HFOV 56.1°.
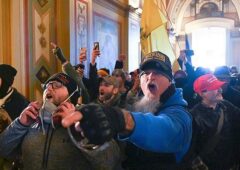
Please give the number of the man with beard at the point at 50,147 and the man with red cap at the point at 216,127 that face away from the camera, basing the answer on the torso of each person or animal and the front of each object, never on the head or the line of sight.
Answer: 0

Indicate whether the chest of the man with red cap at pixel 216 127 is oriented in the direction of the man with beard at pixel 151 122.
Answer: no

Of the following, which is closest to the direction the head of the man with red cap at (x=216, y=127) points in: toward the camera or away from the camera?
toward the camera

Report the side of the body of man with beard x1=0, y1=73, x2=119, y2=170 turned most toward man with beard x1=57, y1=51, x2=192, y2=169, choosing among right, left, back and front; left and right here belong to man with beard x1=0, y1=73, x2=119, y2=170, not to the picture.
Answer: left

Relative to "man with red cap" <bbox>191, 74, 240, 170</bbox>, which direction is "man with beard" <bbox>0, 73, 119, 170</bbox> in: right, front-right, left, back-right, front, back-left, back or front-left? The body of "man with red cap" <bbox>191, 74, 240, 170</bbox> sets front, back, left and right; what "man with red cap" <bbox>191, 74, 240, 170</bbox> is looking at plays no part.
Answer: right

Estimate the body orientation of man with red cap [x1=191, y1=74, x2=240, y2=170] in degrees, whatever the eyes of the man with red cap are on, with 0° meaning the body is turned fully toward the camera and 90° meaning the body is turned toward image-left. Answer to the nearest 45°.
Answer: approximately 315°

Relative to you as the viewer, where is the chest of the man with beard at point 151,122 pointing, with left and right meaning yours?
facing the viewer and to the left of the viewer

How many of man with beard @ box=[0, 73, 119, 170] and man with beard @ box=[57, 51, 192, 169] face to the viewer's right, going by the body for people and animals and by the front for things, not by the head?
0

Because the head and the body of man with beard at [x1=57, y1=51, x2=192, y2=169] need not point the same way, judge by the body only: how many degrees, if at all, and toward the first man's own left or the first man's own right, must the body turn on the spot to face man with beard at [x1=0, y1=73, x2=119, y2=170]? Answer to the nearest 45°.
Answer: approximately 90° to the first man's own right

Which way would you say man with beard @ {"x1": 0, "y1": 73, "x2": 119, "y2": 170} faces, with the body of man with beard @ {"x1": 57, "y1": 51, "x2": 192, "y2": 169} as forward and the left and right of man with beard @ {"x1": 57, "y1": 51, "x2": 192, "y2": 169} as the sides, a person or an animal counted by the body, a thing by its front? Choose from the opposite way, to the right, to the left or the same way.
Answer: the same way

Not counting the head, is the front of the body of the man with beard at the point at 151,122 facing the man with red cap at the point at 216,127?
no
